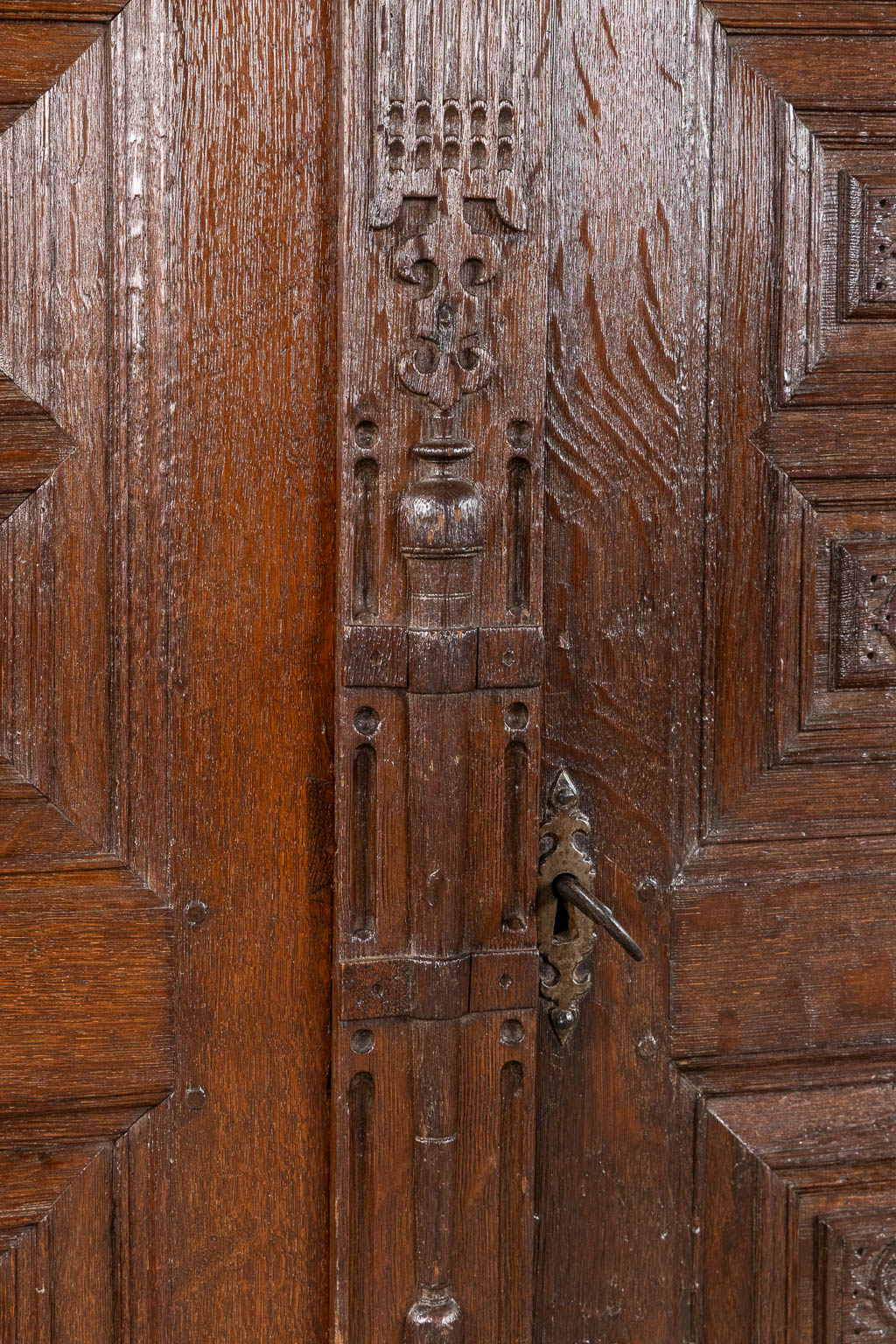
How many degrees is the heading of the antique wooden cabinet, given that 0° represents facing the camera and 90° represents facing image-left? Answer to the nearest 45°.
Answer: approximately 0°
